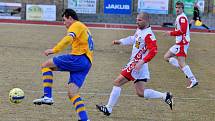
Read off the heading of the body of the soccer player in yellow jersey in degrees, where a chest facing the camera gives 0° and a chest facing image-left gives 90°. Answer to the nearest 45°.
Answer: approximately 90°

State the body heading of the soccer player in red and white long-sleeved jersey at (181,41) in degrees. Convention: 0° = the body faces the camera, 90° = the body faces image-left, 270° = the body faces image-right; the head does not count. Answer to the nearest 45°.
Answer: approximately 90°

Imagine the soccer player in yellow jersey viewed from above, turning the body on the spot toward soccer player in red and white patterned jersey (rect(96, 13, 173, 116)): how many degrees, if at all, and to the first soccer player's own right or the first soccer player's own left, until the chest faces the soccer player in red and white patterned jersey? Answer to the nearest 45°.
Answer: approximately 135° to the first soccer player's own right

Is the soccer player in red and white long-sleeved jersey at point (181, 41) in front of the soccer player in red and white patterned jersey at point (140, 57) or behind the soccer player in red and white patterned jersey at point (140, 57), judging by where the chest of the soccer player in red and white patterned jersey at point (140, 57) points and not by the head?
behind
